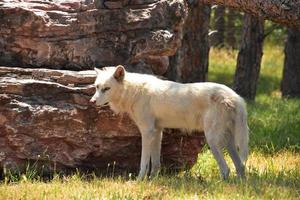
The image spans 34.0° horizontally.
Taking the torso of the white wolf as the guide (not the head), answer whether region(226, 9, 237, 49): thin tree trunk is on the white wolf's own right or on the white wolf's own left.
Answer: on the white wolf's own right

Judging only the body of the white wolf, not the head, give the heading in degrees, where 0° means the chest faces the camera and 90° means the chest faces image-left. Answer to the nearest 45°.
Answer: approximately 90°

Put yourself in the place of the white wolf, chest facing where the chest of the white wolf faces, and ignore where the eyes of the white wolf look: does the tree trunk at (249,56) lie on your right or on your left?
on your right

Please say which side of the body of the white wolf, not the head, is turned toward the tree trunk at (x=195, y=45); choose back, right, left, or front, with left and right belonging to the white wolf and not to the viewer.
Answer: right
